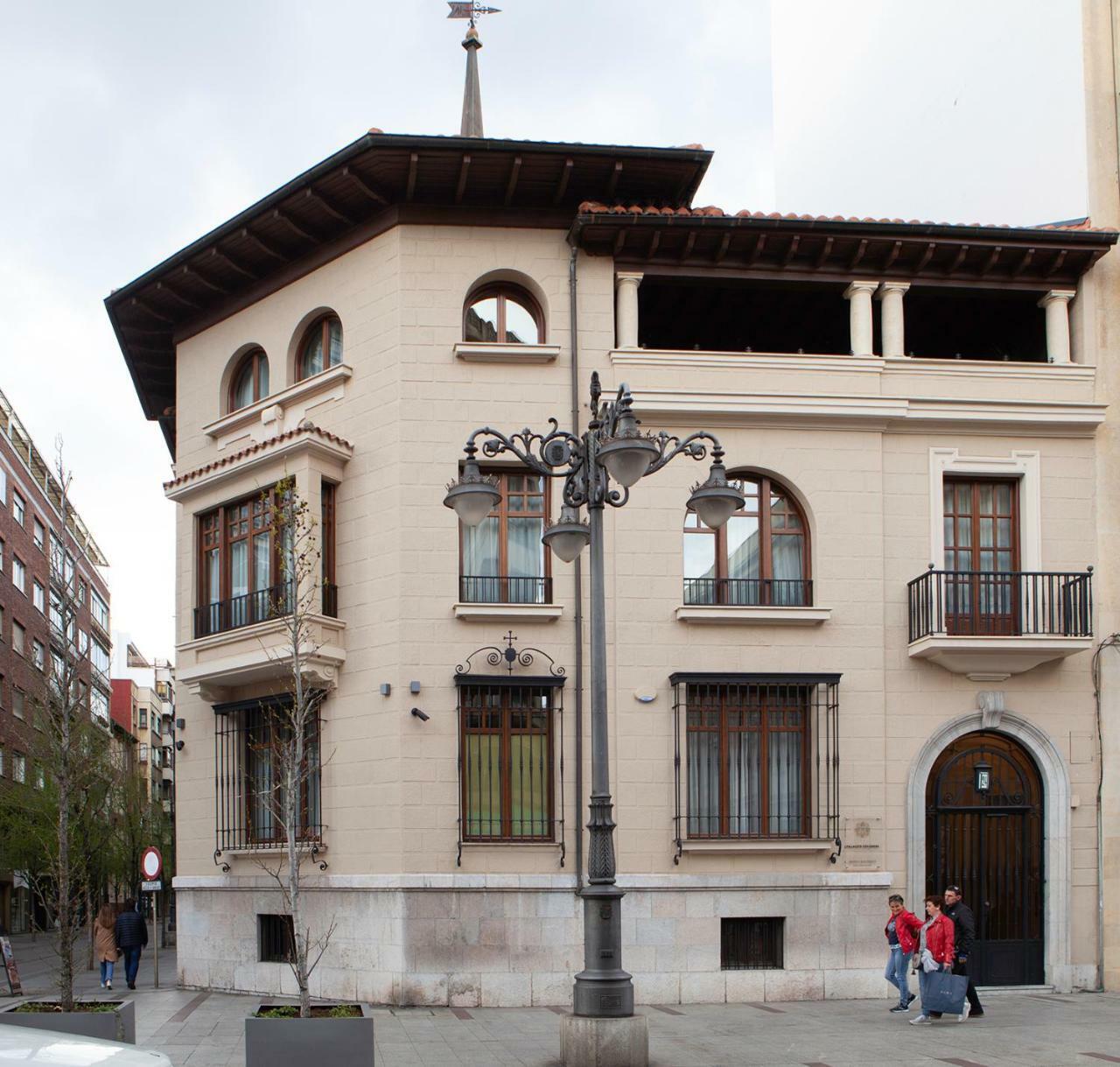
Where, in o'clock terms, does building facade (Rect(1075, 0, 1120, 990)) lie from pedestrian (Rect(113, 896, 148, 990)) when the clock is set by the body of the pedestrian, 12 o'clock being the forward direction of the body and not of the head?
The building facade is roughly at 4 o'clock from the pedestrian.

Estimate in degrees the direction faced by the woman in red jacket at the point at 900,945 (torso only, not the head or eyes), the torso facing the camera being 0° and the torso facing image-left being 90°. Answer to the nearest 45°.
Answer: approximately 45°

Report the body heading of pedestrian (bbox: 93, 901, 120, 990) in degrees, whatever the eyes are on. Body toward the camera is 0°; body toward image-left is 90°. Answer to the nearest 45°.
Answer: approximately 180°

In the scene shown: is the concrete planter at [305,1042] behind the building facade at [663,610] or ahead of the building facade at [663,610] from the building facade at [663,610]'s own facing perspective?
ahead

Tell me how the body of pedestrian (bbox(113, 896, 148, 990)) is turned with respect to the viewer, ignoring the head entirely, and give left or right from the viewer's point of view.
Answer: facing away from the viewer

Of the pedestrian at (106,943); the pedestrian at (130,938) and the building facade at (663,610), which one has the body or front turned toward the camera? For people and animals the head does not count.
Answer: the building facade

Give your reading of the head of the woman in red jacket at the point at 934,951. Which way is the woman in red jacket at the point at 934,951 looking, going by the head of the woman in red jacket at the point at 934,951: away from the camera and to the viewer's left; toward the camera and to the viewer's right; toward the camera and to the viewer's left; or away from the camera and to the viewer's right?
toward the camera and to the viewer's left

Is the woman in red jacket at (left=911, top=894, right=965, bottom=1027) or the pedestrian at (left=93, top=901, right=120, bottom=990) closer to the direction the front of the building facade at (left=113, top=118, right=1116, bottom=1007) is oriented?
the woman in red jacket

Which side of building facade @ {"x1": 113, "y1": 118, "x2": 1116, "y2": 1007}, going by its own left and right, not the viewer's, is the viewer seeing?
front

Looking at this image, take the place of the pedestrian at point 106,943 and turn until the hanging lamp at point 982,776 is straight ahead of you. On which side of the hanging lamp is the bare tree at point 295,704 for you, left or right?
right
